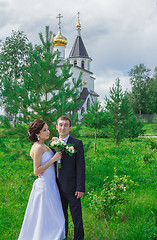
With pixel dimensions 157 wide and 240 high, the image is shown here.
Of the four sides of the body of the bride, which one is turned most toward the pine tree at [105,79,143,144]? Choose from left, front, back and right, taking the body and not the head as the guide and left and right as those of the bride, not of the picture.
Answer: left

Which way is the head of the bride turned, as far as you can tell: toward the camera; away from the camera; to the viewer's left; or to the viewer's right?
to the viewer's right

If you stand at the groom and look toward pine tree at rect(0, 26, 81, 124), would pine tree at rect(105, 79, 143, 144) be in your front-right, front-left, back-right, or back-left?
front-right

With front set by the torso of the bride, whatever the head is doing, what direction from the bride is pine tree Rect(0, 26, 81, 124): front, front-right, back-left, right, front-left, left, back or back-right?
left

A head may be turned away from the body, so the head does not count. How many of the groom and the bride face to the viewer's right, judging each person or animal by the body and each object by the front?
1

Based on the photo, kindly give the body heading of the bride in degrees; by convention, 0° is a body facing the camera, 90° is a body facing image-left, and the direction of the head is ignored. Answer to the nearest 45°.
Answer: approximately 270°

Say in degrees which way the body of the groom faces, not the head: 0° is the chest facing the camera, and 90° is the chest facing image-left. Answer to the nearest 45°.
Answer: approximately 45°
